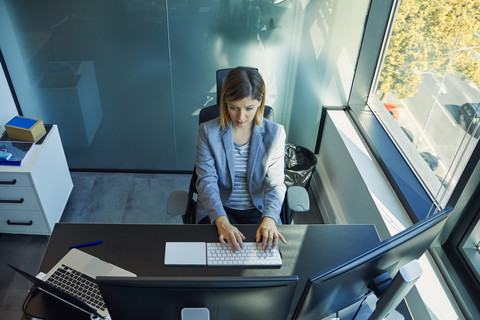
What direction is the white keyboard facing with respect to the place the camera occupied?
facing away from the viewer

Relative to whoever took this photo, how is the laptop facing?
facing away from the viewer and to the right of the viewer

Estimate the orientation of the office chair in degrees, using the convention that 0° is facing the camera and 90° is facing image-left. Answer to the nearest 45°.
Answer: approximately 0°

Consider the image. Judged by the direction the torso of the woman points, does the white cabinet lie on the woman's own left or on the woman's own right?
on the woman's own right

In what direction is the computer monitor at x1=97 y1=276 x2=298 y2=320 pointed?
away from the camera

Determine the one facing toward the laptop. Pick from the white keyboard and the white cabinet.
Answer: the white cabinet

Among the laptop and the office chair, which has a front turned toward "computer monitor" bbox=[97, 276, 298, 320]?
the office chair

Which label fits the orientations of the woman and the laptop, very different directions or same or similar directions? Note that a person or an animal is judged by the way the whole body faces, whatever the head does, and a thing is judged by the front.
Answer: very different directions

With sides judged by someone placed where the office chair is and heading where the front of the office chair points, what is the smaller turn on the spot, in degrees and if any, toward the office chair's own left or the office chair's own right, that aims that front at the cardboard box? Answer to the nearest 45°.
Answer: approximately 135° to the office chair's own right

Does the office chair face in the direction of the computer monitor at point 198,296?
yes
